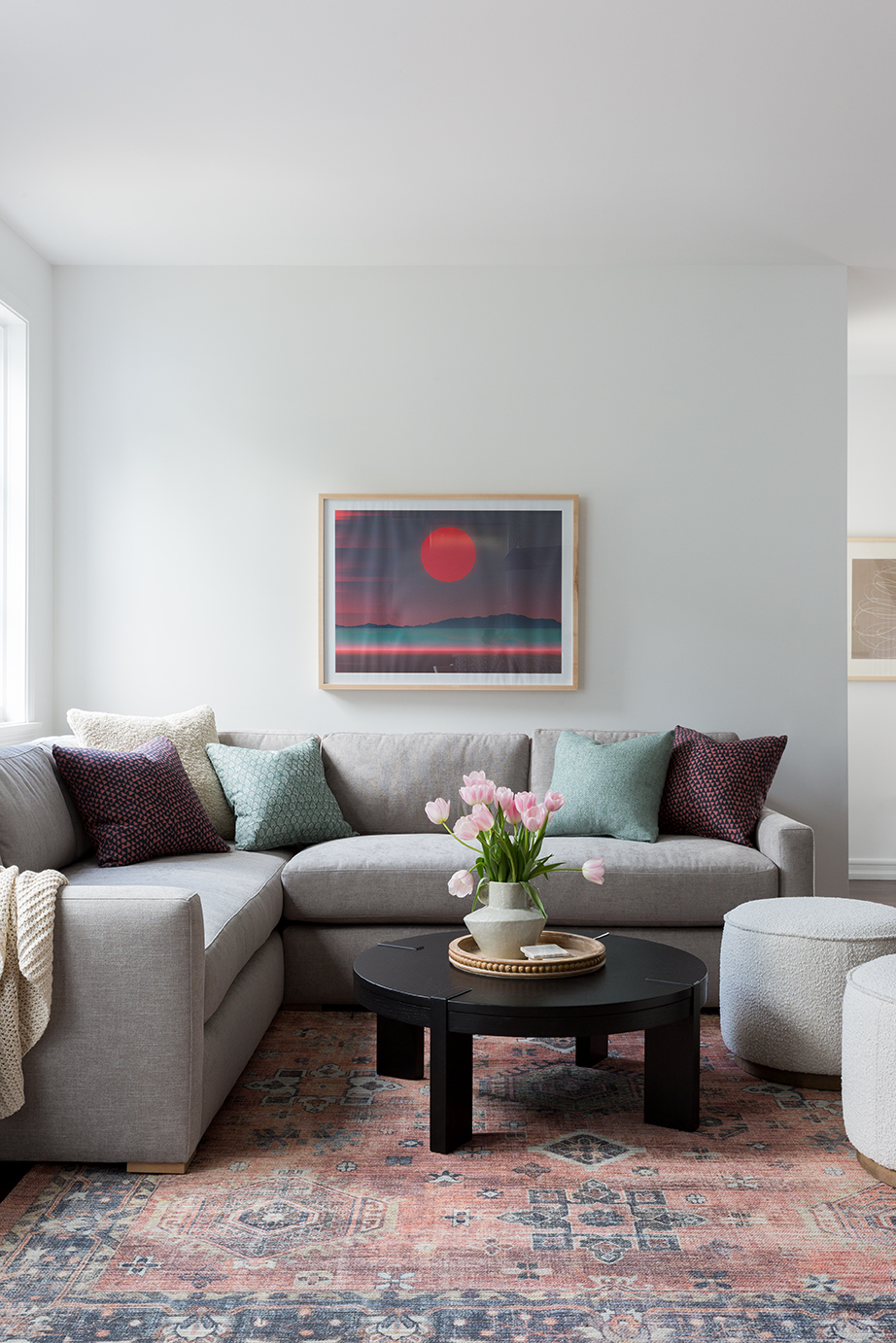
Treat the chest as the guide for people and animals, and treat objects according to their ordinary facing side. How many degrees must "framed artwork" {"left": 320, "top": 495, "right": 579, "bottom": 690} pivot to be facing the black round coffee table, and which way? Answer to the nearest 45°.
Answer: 0° — it already faces it

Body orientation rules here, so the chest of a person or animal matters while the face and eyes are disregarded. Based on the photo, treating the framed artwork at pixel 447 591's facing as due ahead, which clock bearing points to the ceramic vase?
The ceramic vase is roughly at 12 o'clock from the framed artwork.

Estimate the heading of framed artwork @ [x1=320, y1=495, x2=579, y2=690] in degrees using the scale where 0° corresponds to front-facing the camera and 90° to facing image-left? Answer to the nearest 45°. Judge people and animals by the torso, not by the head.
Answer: approximately 0°

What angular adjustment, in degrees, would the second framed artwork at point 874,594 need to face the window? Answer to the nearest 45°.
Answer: approximately 45° to its right

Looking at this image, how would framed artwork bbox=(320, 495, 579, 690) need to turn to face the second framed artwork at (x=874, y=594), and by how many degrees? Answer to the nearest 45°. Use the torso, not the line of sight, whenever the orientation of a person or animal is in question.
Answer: approximately 135° to its left

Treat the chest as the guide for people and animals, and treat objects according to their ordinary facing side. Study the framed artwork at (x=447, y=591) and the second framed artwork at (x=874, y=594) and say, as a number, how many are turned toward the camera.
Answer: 2

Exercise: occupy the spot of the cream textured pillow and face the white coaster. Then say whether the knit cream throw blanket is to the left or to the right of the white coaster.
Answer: right

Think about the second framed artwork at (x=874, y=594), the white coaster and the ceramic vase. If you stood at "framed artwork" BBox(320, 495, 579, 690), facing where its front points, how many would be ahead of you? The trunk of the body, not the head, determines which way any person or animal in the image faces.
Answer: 2
